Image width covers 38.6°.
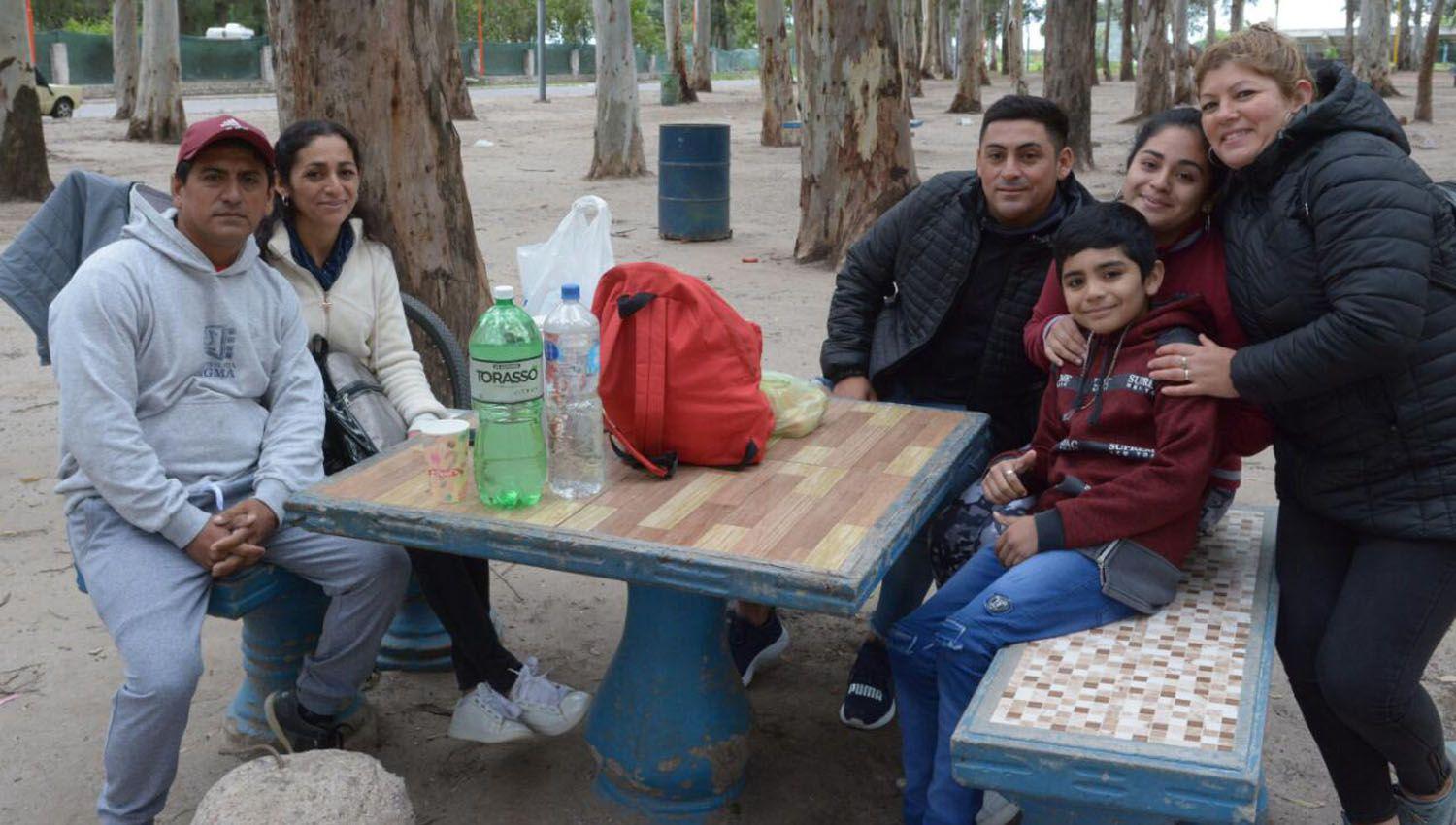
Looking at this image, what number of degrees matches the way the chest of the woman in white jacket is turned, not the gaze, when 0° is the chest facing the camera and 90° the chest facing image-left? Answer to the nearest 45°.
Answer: approximately 315°

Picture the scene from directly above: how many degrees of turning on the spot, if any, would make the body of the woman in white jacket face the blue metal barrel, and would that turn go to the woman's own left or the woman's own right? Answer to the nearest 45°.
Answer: approximately 135° to the woman's own left

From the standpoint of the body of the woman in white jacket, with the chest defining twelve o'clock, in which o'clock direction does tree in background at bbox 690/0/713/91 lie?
The tree in background is roughly at 8 o'clock from the woman in white jacket.

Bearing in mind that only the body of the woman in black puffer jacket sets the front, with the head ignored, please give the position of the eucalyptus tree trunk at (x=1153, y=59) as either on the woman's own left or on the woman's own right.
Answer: on the woman's own right

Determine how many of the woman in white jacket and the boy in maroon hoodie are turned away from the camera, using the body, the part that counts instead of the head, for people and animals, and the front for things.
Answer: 0

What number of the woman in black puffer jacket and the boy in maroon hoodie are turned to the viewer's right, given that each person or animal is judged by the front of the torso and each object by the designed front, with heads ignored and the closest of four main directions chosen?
0

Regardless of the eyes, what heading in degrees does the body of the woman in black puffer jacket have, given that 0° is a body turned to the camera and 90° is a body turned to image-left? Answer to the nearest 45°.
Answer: approximately 45°
